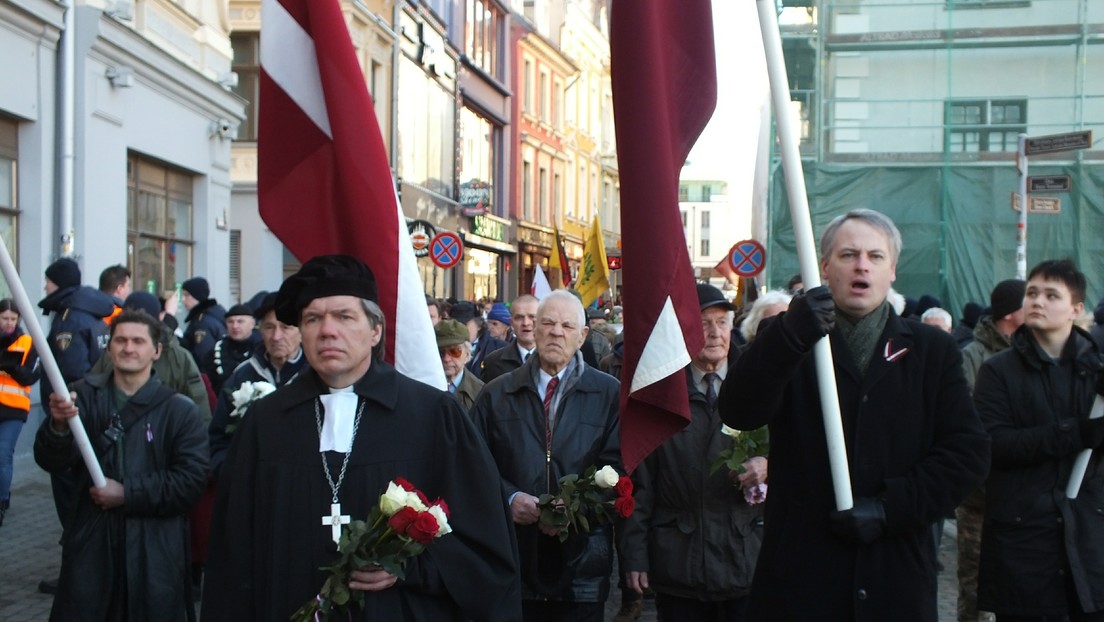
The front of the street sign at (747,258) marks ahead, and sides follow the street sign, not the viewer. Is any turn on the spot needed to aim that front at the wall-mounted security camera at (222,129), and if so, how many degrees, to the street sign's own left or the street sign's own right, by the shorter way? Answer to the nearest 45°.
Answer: approximately 90° to the street sign's own right

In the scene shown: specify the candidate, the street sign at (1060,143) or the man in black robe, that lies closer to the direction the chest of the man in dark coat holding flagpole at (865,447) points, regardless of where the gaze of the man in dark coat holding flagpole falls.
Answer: the man in black robe

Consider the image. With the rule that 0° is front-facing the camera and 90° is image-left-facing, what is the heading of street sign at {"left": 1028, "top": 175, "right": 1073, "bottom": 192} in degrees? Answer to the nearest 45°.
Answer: approximately 0°

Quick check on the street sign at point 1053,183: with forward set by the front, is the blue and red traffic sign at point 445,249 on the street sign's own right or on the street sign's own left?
on the street sign's own right

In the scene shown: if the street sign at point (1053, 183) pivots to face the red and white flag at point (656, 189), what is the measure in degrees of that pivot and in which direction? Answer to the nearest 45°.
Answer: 0° — it already faces it

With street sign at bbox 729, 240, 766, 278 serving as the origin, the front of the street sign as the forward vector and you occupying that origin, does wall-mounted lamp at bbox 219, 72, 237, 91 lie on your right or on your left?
on your right

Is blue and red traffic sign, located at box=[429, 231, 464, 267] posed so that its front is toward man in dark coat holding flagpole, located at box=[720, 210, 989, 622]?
yes
